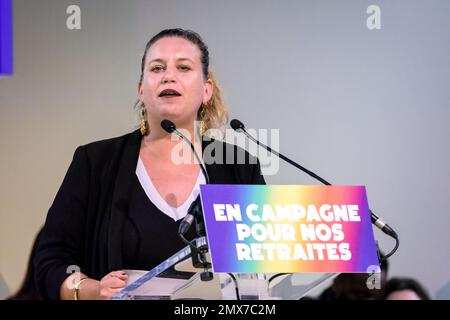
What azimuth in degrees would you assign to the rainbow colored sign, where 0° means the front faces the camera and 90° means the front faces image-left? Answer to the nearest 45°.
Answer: approximately 0°
